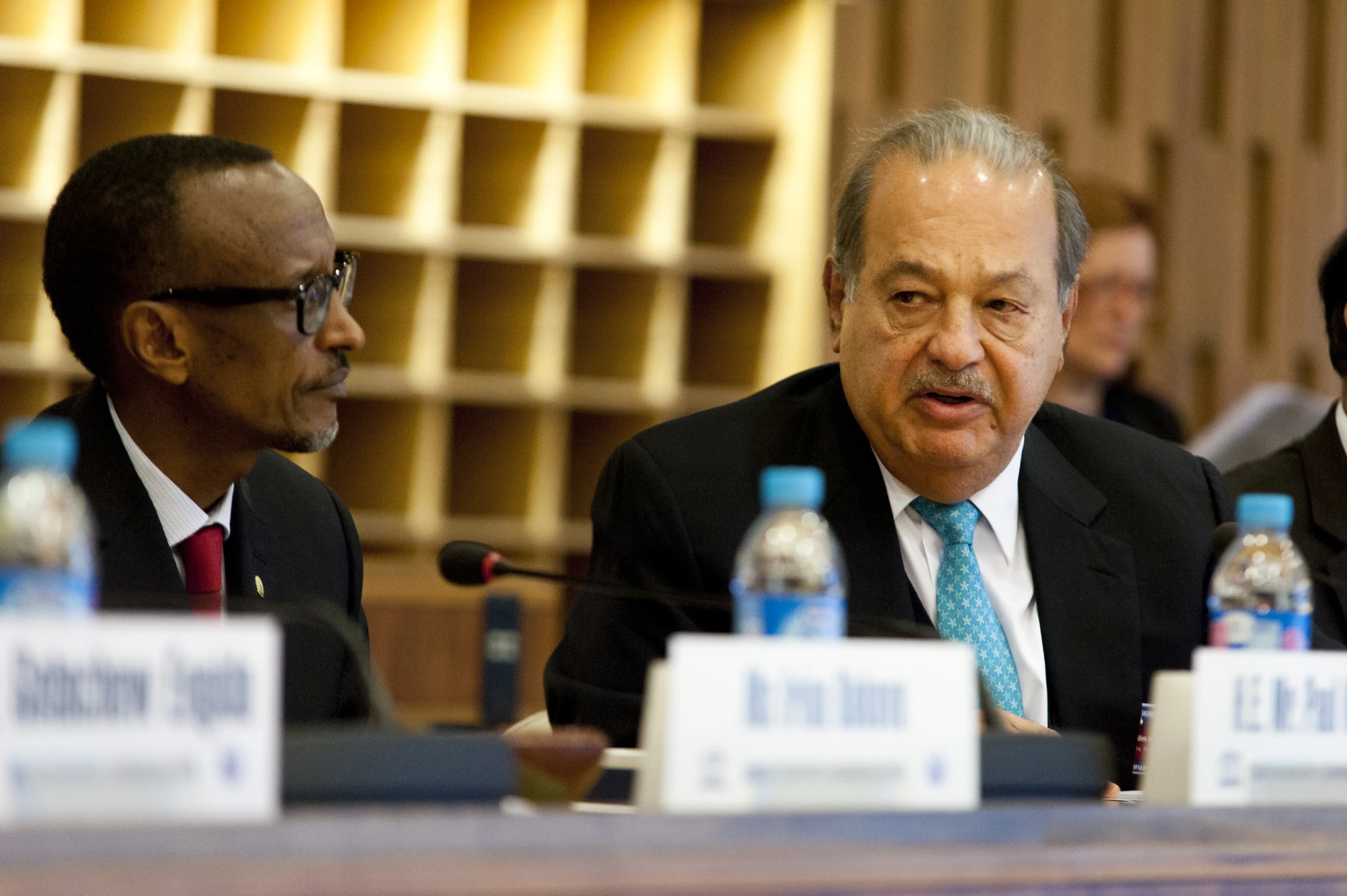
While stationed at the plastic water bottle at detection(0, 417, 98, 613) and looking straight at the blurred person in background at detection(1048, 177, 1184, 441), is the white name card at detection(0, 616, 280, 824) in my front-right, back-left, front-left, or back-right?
back-right

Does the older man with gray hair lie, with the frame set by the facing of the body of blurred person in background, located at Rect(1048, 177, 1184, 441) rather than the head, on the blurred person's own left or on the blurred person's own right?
on the blurred person's own right

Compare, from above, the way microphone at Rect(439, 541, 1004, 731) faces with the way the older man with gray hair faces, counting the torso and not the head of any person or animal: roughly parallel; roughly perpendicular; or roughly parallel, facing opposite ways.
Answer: roughly perpendicular

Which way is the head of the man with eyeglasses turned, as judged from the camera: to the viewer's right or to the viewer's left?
to the viewer's right

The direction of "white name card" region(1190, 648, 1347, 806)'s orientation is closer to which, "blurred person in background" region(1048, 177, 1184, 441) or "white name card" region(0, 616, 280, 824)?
the white name card

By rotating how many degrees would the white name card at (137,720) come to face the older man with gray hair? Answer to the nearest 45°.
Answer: approximately 135° to its left

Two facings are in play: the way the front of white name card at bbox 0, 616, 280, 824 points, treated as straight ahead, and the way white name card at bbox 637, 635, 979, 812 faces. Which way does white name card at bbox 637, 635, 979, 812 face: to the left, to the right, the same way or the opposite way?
the same way

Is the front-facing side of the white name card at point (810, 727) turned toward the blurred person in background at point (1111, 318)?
no

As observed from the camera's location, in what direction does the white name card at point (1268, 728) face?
facing the viewer

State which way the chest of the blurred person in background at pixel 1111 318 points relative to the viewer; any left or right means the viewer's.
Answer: facing the viewer and to the right of the viewer

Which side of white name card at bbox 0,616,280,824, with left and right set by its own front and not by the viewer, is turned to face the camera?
front

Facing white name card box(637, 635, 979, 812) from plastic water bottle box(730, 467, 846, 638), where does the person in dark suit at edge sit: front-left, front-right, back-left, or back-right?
back-left

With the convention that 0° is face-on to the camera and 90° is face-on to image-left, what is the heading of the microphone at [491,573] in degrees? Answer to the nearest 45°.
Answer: approximately 90°

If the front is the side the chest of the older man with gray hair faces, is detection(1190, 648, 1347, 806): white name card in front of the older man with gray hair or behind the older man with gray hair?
in front

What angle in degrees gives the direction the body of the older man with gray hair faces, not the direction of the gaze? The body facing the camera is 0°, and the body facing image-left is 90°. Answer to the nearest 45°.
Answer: approximately 0°

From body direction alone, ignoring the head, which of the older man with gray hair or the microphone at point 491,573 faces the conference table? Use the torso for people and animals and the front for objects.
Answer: the older man with gray hair

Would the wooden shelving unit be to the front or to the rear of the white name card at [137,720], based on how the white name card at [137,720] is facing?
to the rear

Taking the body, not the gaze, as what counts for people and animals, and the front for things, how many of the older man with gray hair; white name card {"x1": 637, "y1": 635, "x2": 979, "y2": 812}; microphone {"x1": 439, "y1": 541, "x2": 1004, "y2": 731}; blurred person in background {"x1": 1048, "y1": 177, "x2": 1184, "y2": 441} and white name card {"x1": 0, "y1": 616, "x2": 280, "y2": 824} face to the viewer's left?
1
